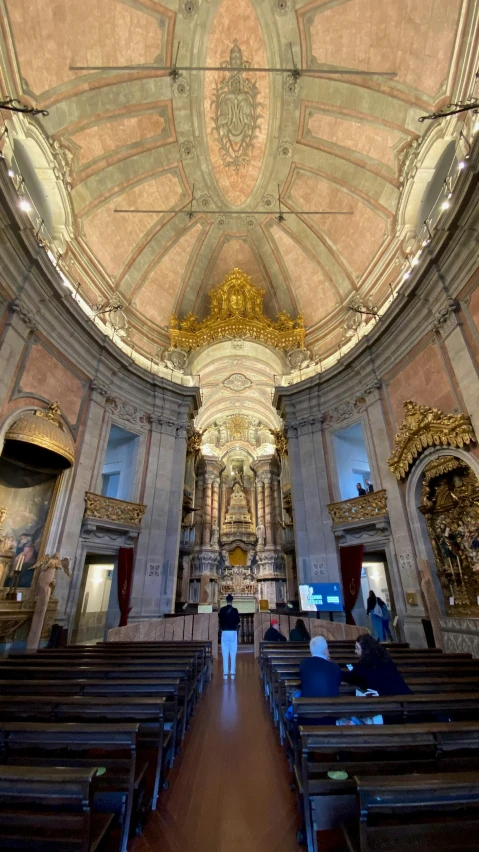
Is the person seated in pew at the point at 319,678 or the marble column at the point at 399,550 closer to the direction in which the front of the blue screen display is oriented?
the person seated in pew

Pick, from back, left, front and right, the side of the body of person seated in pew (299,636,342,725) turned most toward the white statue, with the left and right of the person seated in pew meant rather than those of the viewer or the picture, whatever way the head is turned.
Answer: front

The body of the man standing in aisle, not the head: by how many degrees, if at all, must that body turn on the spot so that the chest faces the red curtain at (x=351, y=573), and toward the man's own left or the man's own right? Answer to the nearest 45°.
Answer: approximately 45° to the man's own right

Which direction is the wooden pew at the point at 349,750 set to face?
away from the camera

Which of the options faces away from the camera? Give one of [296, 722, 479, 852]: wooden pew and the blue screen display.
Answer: the wooden pew

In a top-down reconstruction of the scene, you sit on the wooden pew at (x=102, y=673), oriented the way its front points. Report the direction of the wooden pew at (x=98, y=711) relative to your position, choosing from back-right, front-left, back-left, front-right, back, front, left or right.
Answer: back

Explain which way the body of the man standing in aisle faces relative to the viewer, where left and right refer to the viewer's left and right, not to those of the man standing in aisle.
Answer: facing away from the viewer

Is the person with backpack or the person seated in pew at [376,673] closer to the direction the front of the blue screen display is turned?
the person seated in pew

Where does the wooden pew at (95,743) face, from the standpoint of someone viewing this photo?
facing away from the viewer

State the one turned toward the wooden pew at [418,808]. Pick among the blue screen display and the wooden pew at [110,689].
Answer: the blue screen display

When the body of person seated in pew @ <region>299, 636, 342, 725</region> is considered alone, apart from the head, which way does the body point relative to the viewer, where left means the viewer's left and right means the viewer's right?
facing away from the viewer

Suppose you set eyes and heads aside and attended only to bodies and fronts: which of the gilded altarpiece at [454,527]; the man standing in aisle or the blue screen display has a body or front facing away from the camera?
the man standing in aisle

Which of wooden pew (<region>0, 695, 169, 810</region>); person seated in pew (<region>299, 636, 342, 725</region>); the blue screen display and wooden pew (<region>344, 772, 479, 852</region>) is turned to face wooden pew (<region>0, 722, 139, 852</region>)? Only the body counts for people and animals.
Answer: the blue screen display

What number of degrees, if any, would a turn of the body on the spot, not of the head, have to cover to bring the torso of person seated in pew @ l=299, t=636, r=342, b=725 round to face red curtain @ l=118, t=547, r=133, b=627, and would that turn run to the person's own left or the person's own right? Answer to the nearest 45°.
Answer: approximately 45° to the person's own left
